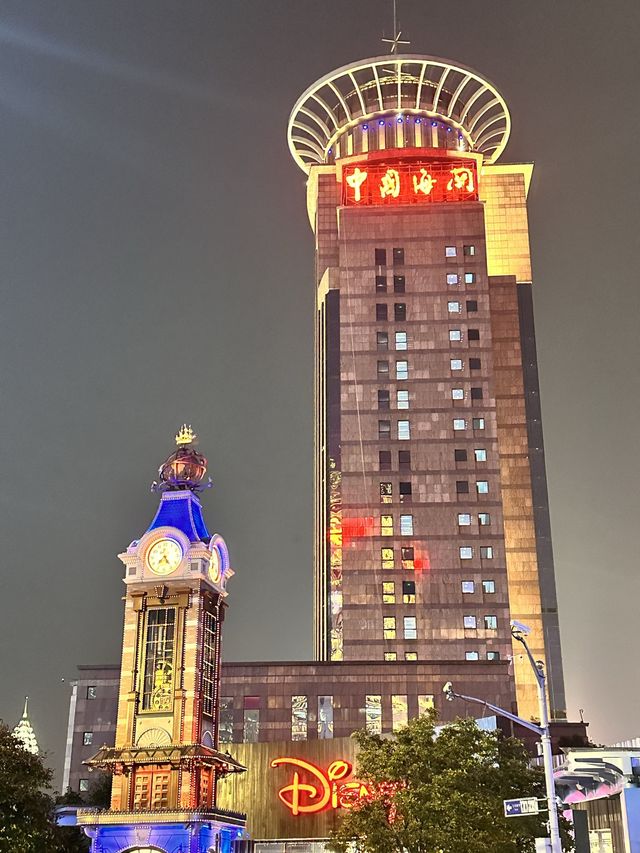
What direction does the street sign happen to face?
toward the camera
